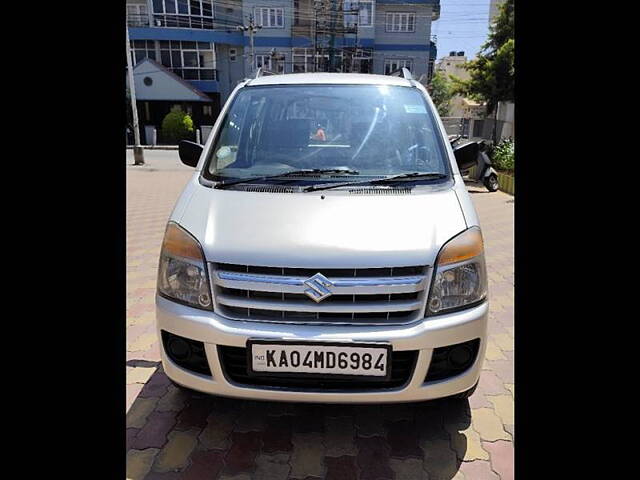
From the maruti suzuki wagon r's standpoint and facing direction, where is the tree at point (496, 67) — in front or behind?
behind

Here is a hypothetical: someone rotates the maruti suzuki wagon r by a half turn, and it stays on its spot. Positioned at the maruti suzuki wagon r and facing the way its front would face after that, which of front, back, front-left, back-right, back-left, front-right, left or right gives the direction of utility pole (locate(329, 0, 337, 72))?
front

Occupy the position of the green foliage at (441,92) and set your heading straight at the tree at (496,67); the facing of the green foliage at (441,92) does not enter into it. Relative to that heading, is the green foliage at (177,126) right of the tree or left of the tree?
right

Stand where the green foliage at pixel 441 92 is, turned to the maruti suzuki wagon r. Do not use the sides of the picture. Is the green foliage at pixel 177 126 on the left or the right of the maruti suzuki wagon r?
right

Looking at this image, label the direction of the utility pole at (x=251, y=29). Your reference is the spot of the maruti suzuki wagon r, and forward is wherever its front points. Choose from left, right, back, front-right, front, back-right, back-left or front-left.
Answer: back

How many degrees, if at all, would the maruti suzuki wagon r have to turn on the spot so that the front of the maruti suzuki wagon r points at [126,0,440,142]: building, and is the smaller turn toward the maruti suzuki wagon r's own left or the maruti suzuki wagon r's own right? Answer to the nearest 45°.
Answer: approximately 180°

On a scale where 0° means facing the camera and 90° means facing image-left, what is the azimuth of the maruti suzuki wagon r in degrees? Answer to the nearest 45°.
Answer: approximately 0°

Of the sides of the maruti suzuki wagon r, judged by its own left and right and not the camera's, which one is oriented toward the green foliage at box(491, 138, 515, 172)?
back

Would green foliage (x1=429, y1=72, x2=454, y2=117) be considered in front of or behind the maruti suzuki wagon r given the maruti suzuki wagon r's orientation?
behind
